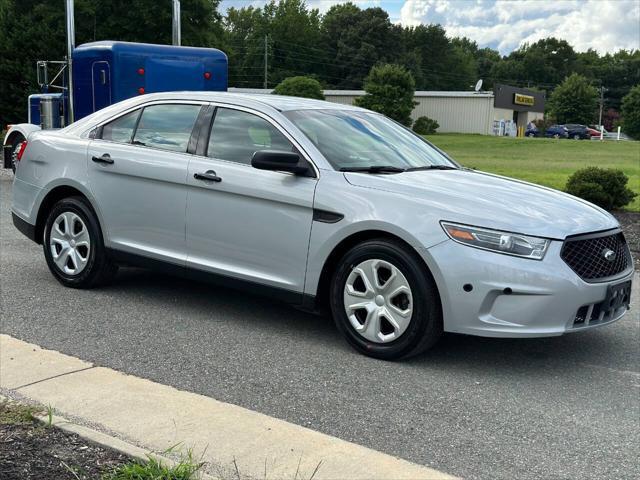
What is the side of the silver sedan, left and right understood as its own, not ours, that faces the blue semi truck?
back

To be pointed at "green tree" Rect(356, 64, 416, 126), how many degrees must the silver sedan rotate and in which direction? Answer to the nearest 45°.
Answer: approximately 135° to its left

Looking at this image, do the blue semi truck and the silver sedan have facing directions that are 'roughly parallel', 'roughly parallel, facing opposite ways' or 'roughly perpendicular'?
roughly parallel, facing opposite ways

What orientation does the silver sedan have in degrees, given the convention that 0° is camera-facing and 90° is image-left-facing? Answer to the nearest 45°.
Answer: approximately 315°

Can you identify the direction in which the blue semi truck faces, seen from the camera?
facing away from the viewer and to the left of the viewer

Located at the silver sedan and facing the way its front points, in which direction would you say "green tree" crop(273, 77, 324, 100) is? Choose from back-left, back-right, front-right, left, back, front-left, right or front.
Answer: back-left
